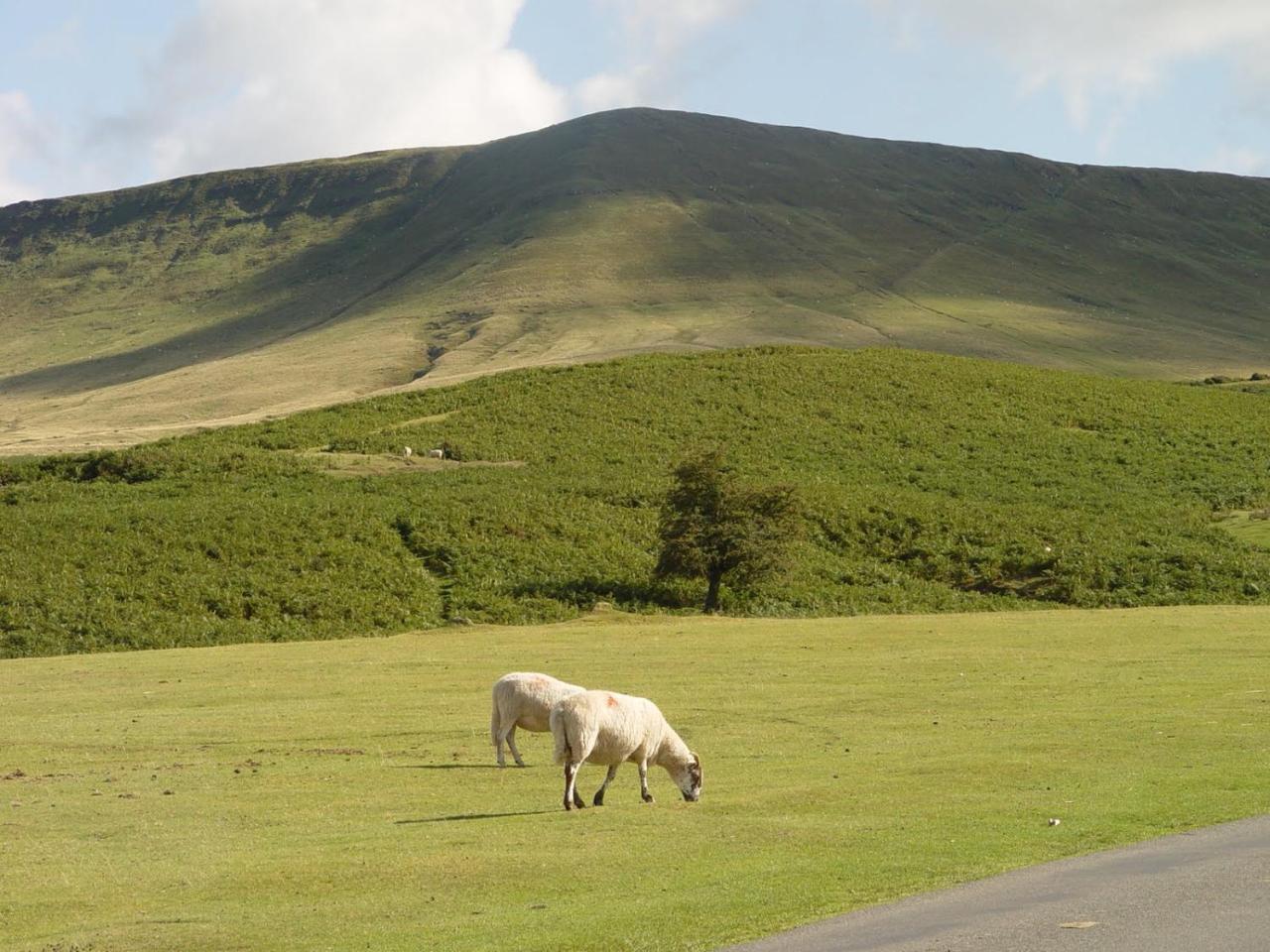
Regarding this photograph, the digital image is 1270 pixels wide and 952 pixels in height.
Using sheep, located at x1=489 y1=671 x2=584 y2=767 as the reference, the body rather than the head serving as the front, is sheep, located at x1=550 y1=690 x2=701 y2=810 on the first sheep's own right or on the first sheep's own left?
on the first sheep's own right

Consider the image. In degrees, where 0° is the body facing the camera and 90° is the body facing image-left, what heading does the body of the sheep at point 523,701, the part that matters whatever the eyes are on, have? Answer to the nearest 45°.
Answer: approximately 270°
